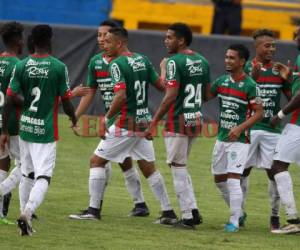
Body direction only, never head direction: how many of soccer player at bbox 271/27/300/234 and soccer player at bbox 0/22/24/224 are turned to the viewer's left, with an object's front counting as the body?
1

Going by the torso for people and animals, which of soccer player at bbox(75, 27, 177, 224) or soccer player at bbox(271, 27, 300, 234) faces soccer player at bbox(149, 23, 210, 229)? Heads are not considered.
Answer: soccer player at bbox(271, 27, 300, 234)

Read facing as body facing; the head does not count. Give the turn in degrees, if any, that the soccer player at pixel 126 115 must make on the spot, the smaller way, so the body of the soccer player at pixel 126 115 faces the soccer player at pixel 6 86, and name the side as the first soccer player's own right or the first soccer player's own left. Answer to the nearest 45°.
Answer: approximately 45° to the first soccer player's own left

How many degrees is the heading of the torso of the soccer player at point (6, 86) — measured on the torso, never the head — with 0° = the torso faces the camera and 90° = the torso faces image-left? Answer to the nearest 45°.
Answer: approximately 225°

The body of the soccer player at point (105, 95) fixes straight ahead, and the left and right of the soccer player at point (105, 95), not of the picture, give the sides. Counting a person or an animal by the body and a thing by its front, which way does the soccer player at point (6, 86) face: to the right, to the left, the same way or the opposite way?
the opposite way

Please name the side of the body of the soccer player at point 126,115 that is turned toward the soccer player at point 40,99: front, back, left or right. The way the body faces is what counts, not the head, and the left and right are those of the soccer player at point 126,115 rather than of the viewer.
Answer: left

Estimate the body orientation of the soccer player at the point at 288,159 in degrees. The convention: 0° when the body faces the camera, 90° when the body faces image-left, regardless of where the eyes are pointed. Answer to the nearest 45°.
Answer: approximately 90°

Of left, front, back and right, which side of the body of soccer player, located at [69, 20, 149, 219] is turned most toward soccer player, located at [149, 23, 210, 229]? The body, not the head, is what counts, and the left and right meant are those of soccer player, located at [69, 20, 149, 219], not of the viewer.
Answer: left
